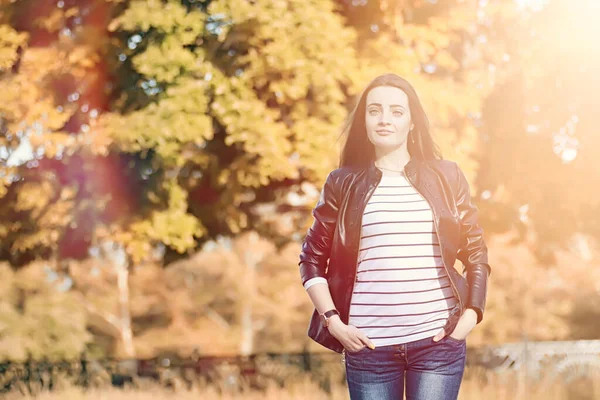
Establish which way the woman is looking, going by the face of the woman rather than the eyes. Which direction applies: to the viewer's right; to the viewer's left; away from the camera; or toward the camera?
toward the camera

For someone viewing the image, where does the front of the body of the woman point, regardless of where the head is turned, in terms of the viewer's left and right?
facing the viewer

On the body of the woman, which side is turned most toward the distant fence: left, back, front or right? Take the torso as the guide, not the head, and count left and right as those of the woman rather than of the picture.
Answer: back
